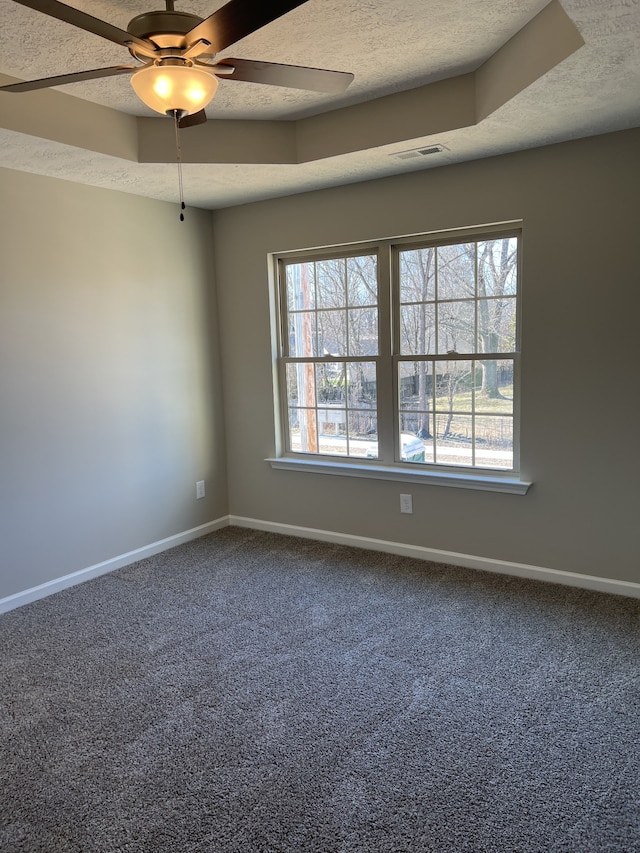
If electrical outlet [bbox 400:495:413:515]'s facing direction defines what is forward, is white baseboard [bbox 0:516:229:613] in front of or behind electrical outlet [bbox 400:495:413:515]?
in front

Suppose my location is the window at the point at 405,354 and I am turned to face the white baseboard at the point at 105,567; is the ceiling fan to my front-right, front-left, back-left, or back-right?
front-left

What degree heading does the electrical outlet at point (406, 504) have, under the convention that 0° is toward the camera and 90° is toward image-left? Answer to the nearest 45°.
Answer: approximately 45°

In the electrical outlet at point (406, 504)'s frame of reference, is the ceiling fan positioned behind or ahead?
ahead
